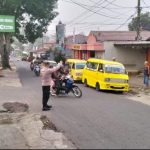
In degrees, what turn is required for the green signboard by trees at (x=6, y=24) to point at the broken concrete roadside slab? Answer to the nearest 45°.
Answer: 0° — it already faces it

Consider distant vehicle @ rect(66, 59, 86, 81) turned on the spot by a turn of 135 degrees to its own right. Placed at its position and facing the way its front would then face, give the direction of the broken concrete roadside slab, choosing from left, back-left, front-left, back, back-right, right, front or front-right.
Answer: left

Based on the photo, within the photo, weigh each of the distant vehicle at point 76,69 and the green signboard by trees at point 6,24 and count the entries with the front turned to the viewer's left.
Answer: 0

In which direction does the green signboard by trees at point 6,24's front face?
toward the camera

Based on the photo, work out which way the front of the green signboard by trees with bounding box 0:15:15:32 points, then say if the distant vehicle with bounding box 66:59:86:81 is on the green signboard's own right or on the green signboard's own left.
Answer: on the green signboard's own left
